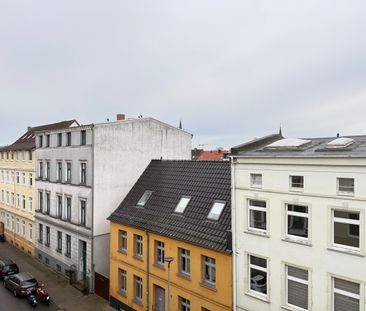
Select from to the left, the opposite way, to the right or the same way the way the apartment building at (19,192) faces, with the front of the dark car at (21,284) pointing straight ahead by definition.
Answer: to the left

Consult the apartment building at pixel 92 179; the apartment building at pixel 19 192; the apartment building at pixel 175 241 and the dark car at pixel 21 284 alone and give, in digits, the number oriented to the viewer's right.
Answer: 0

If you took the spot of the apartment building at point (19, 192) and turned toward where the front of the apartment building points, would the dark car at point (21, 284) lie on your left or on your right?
on your left

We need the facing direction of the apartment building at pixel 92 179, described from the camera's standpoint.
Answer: facing the viewer and to the left of the viewer

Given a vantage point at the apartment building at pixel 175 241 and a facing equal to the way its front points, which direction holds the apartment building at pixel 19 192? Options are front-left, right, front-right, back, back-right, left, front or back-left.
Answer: right

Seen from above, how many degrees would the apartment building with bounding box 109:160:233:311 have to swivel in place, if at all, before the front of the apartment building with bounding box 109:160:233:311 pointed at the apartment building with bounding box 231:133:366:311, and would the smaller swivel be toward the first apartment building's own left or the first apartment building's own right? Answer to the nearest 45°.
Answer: approximately 90° to the first apartment building's own left

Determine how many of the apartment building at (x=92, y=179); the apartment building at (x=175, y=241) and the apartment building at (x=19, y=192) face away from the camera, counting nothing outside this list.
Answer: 0

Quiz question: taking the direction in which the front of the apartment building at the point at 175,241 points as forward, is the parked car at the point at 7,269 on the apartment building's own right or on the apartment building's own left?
on the apartment building's own right

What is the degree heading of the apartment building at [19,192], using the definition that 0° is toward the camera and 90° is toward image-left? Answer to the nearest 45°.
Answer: approximately 45°

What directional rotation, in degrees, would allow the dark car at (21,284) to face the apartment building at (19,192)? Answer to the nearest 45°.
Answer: approximately 45° to its right

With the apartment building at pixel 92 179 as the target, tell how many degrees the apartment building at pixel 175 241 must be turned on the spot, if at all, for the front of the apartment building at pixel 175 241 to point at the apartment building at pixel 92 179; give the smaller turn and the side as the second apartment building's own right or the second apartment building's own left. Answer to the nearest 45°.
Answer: approximately 90° to the second apartment building's own right

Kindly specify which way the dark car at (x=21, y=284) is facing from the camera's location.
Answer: facing away from the viewer and to the left of the viewer

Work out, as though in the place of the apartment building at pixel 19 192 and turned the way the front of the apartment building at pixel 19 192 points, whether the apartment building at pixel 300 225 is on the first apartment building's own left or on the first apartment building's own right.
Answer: on the first apartment building's own left

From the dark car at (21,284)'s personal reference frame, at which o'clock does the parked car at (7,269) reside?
The parked car is roughly at 1 o'clock from the dark car.

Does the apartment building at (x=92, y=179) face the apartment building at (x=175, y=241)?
no

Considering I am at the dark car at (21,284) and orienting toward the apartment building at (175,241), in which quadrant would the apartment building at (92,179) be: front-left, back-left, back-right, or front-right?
front-left
